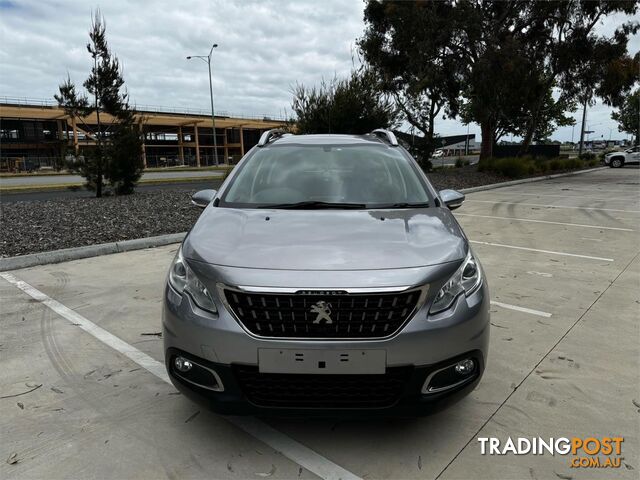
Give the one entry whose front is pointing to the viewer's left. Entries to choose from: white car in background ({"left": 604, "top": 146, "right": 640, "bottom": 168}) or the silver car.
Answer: the white car in background

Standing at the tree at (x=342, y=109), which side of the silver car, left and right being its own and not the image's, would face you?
back

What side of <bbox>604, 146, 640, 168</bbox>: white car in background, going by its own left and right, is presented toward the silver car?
left

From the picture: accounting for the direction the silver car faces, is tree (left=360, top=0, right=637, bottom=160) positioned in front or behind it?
behind

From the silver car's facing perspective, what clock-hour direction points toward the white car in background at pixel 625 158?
The white car in background is roughly at 7 o'clock from the silver car.

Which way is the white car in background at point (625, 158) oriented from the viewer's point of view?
to the viewer's left

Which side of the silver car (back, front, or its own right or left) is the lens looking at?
front

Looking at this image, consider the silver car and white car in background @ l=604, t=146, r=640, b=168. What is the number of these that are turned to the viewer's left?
1
